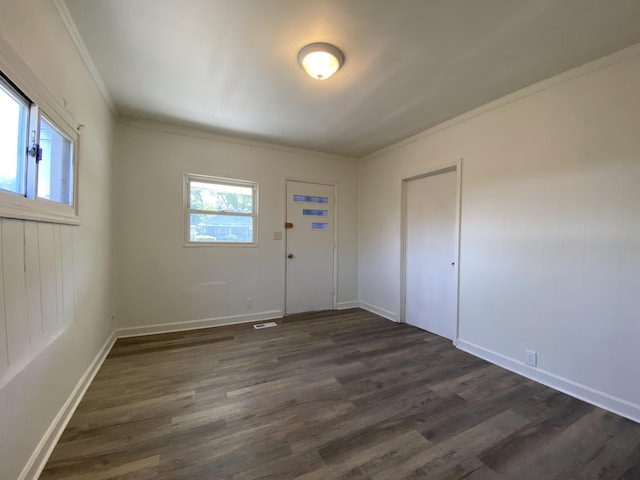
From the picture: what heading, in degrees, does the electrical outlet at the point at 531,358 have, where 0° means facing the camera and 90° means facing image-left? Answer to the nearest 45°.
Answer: approximately 45°

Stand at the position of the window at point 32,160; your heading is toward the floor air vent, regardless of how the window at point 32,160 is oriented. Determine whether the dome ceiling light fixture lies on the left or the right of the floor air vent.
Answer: right

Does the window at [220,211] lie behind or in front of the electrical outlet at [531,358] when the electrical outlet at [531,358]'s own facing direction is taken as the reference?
in front

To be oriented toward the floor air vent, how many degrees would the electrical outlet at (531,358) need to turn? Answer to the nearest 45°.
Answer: approximately 45° to its right

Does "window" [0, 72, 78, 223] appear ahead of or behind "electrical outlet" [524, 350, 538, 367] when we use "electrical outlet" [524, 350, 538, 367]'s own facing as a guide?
ahead

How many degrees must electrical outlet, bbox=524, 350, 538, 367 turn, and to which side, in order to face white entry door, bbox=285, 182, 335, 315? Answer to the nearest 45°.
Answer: approximately 45° to its right
